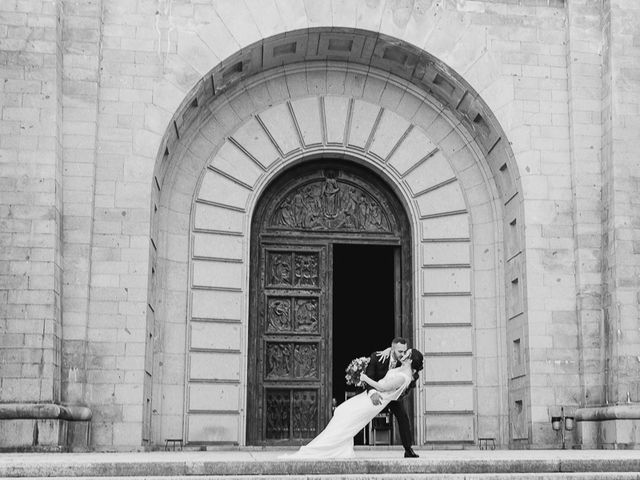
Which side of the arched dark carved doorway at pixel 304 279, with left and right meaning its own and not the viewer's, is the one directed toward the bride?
front

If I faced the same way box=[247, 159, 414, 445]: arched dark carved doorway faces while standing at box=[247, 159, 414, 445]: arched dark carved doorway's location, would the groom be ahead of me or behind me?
ahead

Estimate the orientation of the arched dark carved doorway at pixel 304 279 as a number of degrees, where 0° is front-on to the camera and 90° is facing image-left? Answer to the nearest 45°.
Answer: approximately 0°
